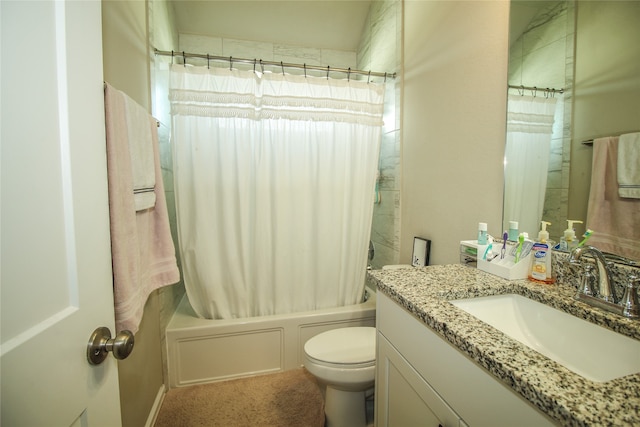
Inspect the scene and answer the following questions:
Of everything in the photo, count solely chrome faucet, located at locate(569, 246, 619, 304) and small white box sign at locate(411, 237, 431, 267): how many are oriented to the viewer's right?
0

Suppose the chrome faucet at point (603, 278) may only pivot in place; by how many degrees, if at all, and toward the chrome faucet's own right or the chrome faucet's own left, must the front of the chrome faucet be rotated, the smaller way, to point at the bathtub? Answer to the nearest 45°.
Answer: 0° — it already faces it

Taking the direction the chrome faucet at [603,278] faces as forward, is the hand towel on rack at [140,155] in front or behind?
in front

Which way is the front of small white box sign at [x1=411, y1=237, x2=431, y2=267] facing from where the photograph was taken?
facing the viewer and to the left of the viewer

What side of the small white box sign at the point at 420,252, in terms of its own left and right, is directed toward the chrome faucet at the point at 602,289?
left

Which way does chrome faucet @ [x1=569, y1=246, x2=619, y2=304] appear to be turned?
to the viewer's left

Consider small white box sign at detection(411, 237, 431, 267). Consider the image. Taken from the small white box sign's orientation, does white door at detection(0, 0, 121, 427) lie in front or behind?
in front

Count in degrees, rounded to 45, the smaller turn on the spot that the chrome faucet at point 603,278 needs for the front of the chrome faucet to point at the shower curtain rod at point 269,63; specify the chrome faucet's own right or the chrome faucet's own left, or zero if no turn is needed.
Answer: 0° — it already faces it

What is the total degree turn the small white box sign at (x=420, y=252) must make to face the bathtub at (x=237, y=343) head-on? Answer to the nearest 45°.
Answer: approximately 45° to its right
